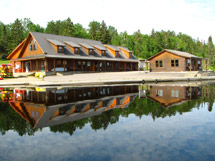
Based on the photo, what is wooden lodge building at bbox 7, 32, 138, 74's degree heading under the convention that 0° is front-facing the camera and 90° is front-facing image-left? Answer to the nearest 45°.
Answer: approximately 315°

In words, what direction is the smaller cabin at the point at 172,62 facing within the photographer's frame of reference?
facing the viewer and to the right of the viewer

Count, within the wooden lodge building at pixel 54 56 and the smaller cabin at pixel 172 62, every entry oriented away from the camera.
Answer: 0

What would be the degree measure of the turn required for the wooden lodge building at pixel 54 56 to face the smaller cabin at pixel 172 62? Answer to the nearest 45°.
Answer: approximately 45° to its left

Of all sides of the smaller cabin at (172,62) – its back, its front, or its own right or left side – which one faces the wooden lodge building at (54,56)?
right
